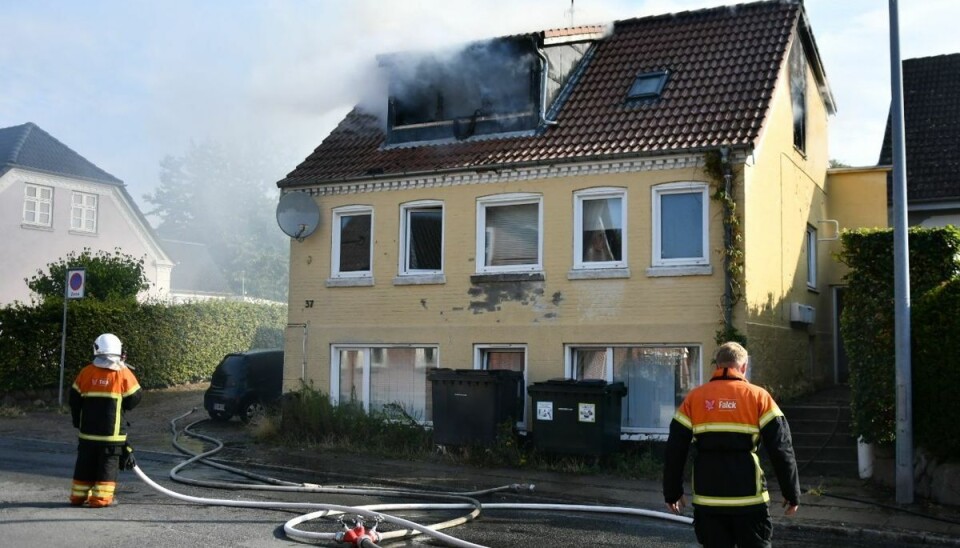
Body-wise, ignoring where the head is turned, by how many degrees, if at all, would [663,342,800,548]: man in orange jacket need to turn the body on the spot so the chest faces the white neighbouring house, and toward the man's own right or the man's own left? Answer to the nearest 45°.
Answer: approximately 45° to the man's own left

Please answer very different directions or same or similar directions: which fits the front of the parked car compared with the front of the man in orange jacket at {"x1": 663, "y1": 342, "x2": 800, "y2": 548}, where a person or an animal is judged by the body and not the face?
very different directions

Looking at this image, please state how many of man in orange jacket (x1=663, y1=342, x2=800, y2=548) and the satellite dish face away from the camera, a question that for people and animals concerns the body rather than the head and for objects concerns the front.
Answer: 1

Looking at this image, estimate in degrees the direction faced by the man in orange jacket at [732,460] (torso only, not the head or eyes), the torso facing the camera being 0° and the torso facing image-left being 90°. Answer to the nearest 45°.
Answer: approximately 180°

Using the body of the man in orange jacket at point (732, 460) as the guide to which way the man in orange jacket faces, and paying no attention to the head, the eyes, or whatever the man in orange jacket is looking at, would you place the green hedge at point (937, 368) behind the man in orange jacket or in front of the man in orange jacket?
in front

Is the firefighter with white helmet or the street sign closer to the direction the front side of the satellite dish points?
the firefighter with white helmet

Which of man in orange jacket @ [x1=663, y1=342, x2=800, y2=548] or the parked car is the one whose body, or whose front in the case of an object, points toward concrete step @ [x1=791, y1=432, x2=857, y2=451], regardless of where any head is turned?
the man in orange jacket

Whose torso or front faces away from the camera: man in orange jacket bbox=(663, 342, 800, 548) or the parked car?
the man in orange jacket

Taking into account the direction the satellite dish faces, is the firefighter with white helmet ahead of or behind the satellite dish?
ahead

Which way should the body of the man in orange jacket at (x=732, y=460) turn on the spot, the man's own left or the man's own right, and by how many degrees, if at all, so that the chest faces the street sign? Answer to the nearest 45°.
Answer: approximately 45° to the man's own left
